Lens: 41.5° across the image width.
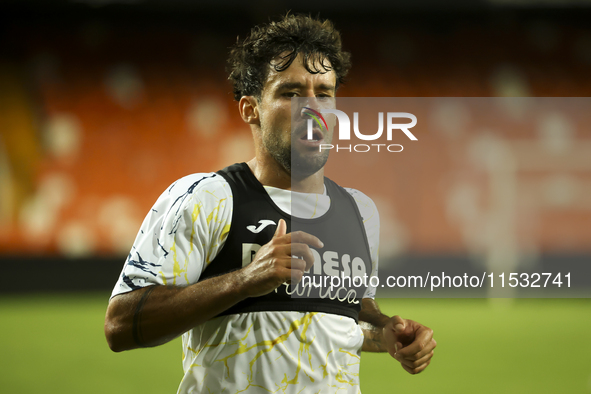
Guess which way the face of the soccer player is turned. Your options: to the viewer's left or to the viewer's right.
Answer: to the viewer's right

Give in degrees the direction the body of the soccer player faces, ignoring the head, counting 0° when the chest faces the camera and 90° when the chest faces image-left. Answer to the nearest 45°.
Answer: approximately 315°
